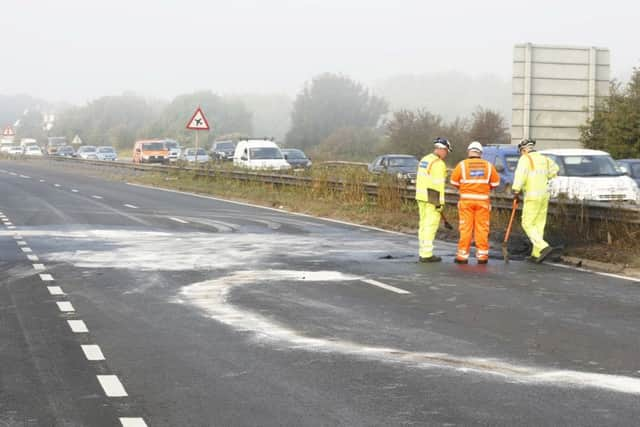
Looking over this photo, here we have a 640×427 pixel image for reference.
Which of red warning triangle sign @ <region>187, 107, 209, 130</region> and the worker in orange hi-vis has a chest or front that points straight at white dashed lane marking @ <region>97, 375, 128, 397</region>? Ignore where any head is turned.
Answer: the red warning triangle sign

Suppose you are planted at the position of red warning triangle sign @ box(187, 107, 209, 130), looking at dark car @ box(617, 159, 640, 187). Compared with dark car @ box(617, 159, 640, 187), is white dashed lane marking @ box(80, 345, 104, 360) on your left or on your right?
right

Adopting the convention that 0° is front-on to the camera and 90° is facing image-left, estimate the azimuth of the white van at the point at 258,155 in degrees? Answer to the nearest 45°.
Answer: approximately 315°

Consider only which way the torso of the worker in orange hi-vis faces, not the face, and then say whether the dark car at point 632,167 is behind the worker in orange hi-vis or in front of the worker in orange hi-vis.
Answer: in front

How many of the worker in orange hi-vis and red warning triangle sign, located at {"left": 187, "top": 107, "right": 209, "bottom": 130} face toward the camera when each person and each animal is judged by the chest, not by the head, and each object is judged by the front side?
1

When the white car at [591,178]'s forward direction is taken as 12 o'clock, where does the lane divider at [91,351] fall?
The lane divider is roughly at 2 o'clock from the white car.

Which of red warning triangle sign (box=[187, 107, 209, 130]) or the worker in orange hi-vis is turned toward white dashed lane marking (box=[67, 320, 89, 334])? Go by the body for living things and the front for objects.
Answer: the red warning triangle sign

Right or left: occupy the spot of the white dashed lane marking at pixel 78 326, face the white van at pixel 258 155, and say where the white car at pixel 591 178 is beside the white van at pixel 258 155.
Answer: right

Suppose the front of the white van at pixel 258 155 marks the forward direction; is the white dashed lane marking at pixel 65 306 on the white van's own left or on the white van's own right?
on the white van's own right

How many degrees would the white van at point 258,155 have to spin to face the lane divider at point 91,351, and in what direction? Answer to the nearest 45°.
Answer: approximately 45° to its right

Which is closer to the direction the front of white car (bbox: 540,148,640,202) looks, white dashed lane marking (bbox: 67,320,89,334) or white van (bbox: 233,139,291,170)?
the white dashed lane marking
